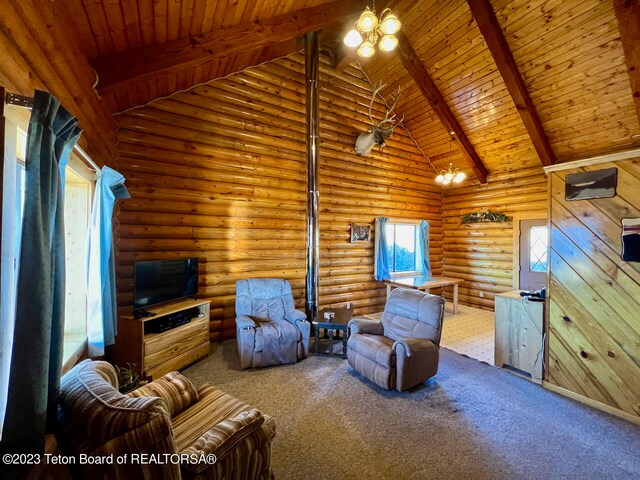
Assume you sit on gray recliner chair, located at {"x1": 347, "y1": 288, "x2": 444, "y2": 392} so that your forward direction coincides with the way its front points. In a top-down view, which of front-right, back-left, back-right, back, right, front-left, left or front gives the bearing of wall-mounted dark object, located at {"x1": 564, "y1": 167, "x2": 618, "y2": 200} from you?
back-left

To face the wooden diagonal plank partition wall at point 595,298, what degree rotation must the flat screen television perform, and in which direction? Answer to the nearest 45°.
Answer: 0° — it already faces it

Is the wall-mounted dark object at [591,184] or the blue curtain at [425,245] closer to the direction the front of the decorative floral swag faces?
the wall-mounted dark object

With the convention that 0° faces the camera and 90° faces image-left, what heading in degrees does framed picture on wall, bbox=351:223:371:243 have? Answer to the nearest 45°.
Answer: approximately 315°

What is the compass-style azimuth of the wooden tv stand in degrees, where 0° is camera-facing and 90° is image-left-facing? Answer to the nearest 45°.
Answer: approximately 315°

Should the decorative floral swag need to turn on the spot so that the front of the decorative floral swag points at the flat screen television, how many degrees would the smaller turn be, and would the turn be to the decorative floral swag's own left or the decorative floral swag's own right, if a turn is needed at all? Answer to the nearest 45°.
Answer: approximately 45° to the decorative floral swag's own right
